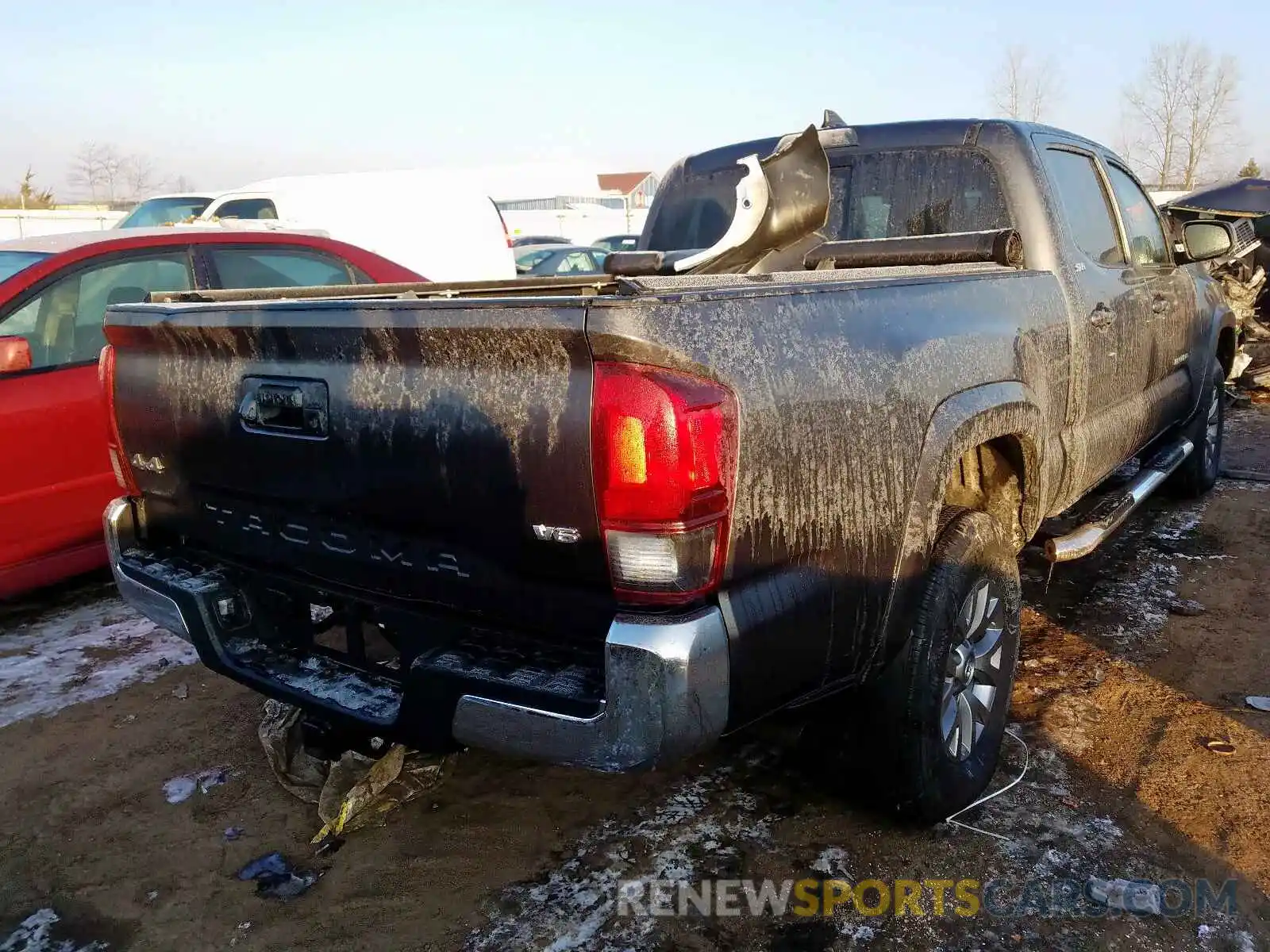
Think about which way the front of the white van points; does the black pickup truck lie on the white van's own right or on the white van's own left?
on the white van's own left

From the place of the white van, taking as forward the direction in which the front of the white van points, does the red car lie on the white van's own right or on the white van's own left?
on the white van's own left

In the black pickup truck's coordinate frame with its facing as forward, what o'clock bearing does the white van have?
The white van is roughly at 10 o'clock from the black pickup truck.

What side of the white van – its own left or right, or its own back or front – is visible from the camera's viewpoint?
left

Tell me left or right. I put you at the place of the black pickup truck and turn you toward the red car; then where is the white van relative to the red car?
right

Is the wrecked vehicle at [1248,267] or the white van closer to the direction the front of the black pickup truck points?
the wrecked vehicle

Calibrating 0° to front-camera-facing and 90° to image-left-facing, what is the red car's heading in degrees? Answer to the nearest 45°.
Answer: approximately 45°

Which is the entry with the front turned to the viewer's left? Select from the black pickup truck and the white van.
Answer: the white van

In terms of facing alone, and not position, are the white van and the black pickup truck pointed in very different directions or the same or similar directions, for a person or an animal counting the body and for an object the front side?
very different directions

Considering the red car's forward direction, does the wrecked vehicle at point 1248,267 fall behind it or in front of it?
behind

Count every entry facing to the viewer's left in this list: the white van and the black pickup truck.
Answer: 1

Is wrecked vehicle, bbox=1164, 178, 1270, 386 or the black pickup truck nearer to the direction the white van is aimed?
the black pickup truck

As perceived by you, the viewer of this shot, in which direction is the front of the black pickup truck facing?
facing away from the viewer and to the right of the viewer

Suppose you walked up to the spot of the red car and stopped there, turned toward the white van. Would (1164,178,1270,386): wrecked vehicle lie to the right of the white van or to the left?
right
